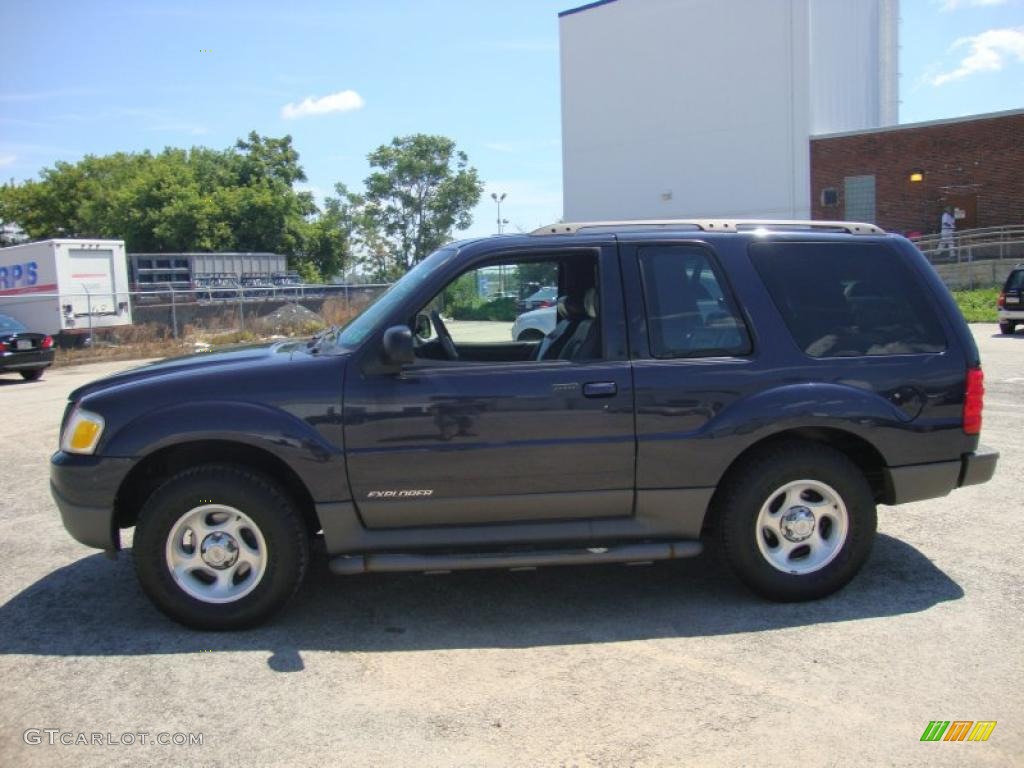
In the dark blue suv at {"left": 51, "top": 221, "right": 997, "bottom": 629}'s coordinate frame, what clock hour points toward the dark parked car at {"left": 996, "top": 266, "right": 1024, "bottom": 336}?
The dark parked car is roughly at 4 o'clock from the dark blue suv.

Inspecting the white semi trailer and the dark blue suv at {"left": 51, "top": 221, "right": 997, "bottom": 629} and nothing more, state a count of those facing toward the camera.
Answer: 0

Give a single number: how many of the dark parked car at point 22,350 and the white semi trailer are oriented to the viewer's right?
0

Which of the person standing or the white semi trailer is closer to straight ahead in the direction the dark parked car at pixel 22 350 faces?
the white semi trailer

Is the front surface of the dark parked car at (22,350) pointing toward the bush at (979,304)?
no

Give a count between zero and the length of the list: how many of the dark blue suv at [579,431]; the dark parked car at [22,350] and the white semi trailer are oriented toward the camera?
0

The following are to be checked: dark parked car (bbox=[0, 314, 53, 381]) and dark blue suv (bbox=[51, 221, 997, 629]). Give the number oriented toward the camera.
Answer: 0

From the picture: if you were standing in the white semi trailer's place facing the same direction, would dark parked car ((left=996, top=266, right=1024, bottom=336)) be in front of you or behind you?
behind

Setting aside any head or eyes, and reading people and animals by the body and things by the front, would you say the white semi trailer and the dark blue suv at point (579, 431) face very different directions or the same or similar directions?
same or similar directions

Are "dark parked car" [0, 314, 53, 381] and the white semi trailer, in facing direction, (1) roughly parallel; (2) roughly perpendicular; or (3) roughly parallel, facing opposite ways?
roughly parallel

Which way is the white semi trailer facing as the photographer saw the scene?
facing away from the viewer and to the left of the viewer

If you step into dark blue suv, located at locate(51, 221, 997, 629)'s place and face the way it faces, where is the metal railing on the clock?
The metal railing is roughly at 4 o'clock from the dark blue suv.

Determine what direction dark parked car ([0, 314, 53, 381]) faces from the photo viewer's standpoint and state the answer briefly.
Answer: facing away from the viewer and to the left of the viewer

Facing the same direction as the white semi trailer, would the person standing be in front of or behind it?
behind

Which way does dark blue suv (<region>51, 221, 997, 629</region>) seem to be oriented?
to the viewer's left
